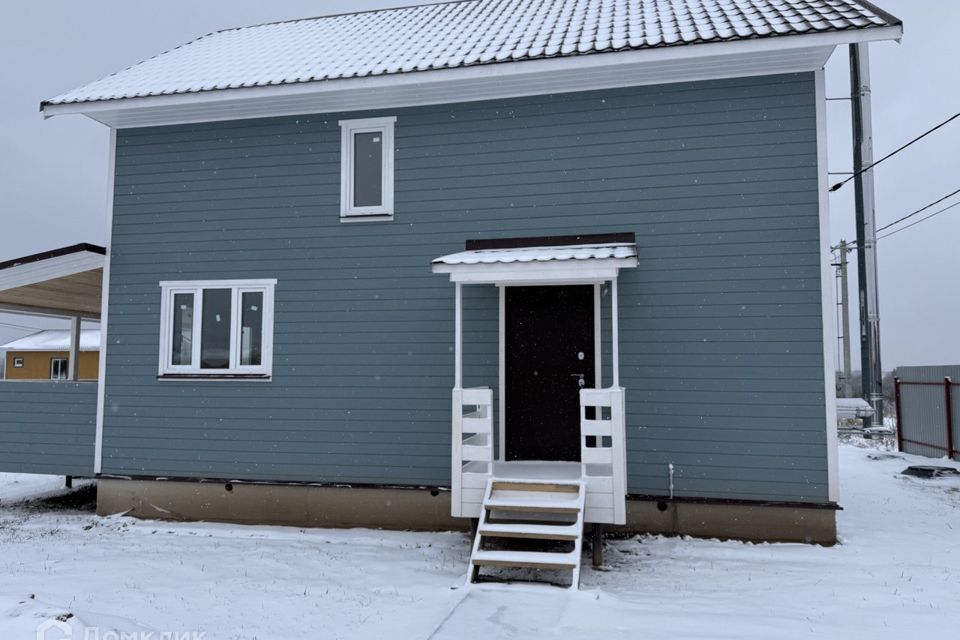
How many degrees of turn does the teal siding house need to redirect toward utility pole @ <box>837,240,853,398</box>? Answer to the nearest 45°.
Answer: approximately 135° to its left

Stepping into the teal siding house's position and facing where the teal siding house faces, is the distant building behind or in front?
behind

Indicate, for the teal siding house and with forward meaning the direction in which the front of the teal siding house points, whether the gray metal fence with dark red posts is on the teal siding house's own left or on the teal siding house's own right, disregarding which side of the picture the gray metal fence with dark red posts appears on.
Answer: on the teal siding house's own left

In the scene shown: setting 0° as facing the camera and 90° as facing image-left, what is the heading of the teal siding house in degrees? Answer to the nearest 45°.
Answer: approximately 0°

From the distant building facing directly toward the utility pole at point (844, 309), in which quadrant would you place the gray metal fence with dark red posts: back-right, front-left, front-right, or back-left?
front-right

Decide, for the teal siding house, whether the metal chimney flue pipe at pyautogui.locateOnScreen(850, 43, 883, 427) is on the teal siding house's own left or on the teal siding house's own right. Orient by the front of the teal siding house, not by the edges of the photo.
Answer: on the teal siding house's own left
